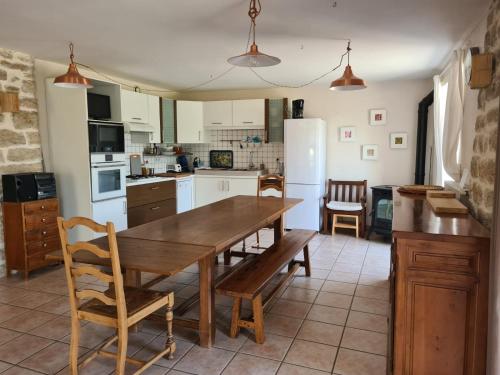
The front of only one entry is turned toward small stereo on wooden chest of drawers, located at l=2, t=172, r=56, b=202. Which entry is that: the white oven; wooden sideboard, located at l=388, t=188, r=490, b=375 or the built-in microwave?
the wooden sideboard

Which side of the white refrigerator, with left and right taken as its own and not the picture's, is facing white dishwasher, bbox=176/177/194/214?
right

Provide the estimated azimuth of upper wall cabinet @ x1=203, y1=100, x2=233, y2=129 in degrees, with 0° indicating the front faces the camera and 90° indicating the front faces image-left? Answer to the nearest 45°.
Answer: approximately 0°

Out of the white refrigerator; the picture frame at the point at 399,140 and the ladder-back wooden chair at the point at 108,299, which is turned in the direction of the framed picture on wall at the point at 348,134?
the ladder-back wooden chair

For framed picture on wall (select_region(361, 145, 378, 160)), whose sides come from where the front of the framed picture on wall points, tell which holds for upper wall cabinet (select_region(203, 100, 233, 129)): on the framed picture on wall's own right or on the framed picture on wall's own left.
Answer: on the framed picture on wall's own right

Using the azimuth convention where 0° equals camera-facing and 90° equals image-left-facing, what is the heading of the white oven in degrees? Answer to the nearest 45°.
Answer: approximately 315°

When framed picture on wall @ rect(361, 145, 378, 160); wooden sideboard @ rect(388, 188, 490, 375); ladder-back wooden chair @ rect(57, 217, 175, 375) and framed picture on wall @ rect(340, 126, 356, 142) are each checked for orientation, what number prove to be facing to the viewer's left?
1

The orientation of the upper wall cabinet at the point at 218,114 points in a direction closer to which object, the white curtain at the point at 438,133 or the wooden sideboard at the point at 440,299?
the wooden sideboard

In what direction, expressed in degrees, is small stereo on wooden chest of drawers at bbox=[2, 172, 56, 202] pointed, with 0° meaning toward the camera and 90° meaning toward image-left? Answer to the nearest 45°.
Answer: approximately 315°

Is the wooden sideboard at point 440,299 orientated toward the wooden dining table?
yes
